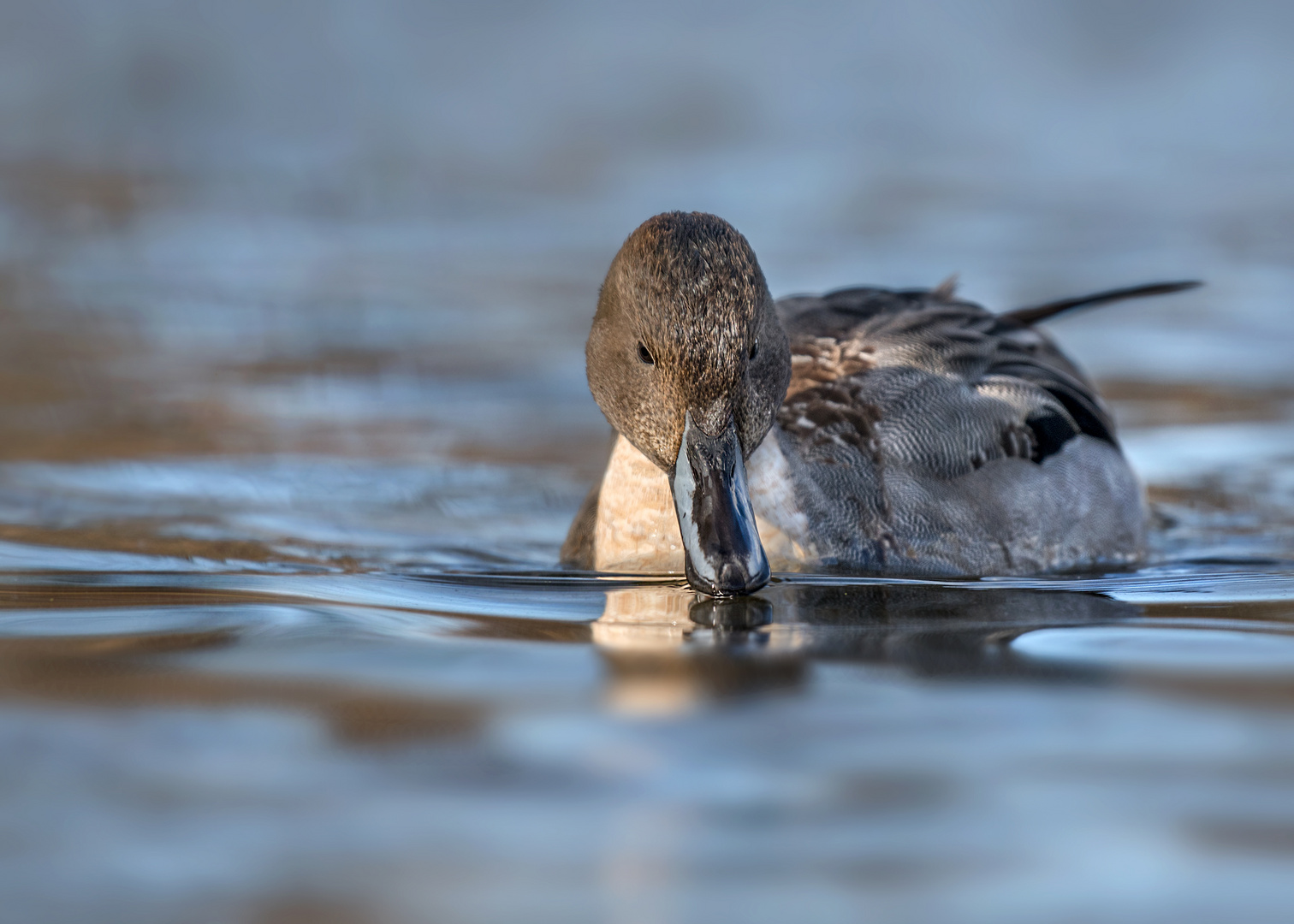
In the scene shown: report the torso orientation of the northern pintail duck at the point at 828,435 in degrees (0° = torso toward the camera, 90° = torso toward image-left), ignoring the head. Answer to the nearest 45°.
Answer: approximately 45°
